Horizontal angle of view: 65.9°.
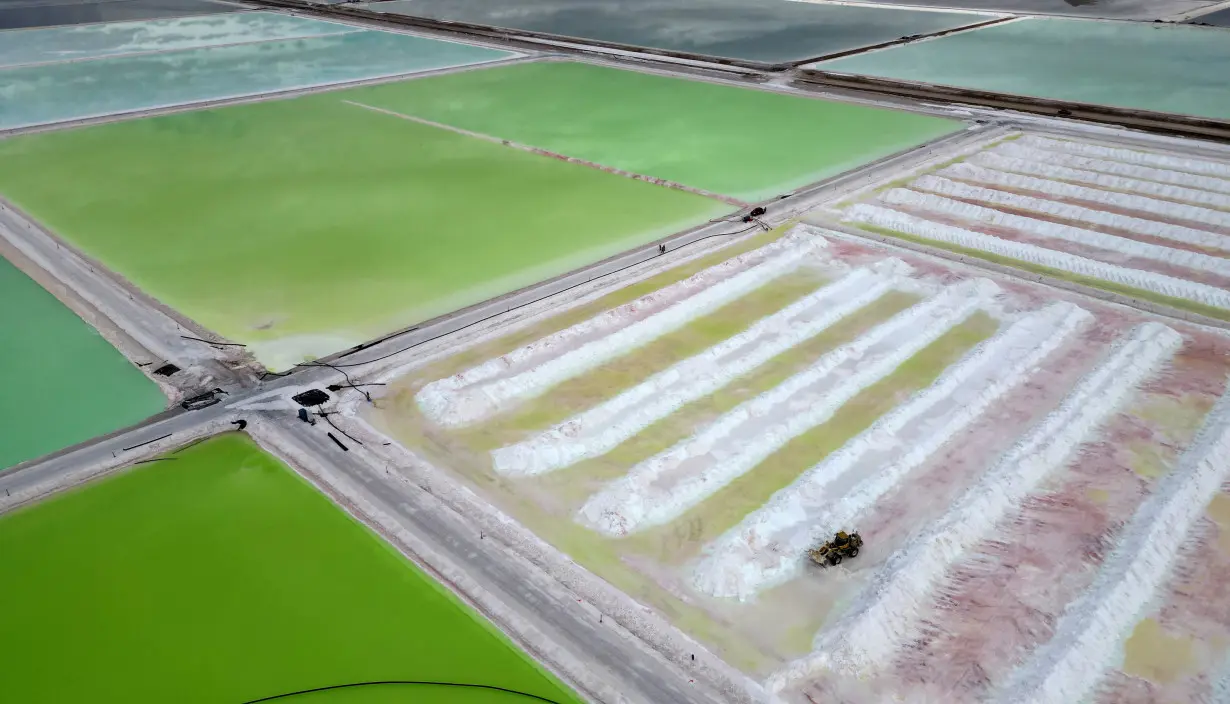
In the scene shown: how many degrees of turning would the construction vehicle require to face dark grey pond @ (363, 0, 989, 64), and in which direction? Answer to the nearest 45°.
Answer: approximately 135° to its right

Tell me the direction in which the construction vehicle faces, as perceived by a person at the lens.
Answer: facing the viewer and to the left of the viewer

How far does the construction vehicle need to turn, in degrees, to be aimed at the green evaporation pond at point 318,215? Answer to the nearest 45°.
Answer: approximately 90° to its right

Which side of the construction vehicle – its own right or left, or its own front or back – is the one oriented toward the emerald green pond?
front

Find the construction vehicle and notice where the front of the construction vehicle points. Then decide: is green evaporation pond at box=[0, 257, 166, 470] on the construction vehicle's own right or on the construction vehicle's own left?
on the construction vehicle's own right

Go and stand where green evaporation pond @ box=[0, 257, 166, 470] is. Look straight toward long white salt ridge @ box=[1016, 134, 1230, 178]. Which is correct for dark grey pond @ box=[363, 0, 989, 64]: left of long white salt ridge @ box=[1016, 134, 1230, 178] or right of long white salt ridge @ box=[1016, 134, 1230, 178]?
left

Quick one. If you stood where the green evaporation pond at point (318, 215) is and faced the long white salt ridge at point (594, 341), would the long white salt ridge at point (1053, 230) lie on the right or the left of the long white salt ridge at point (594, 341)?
left

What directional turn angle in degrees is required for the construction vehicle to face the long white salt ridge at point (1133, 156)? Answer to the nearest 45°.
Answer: approximately 135° to its right

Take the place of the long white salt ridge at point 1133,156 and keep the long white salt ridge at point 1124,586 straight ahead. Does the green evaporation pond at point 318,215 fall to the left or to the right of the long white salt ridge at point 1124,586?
right

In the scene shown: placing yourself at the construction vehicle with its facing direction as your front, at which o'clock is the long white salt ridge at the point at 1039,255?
The long white salt ridge is roughly at 5 o'clock from the construction vehicle.

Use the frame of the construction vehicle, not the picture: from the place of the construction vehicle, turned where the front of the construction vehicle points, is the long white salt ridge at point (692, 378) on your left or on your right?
on your right

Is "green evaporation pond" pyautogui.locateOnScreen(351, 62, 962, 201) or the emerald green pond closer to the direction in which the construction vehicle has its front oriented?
the emerald green pond

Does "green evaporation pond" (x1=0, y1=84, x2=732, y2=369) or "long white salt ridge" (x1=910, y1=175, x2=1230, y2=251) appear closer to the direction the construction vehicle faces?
the green evaporation pond

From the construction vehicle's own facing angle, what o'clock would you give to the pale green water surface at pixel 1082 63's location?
The pale green water surface is roughly at 5 o'clock from the construction vehicle.
